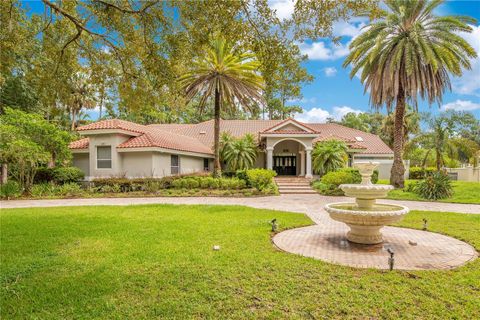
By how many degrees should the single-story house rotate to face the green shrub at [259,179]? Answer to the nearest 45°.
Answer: approximately 45° to its left

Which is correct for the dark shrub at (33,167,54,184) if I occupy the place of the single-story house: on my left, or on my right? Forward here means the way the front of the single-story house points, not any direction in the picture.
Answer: on my right

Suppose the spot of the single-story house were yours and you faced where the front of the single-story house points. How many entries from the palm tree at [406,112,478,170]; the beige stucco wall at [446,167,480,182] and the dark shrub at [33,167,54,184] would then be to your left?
2

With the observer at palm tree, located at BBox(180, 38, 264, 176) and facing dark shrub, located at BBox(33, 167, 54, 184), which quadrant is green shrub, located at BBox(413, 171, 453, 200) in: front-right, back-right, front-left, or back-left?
back-left

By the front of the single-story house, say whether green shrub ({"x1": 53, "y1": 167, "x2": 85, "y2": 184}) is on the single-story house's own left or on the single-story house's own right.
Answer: on the single-story house's own right

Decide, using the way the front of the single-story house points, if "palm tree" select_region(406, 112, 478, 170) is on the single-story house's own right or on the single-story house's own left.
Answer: on the single-story house's own left

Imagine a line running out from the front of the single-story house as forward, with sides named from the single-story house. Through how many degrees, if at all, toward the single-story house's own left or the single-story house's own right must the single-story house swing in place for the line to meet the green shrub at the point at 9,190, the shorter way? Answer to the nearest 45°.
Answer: approximately 45° to the single-story house's own right

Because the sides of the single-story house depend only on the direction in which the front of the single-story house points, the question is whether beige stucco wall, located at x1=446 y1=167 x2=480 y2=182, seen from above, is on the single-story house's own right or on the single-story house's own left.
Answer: on the single-story house's own left

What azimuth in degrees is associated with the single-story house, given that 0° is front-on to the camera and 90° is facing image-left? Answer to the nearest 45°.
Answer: approximately 0°

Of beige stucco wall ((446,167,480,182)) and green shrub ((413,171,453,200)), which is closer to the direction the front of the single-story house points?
the green shrub
